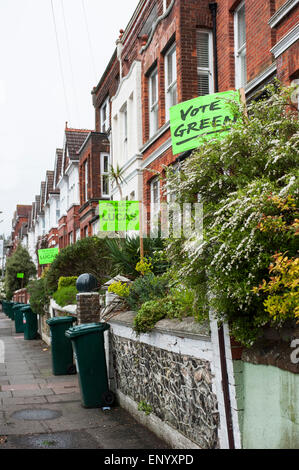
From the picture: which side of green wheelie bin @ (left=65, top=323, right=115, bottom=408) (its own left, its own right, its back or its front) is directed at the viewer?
left

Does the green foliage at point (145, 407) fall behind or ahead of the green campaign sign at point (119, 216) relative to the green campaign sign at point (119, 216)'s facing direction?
ahead

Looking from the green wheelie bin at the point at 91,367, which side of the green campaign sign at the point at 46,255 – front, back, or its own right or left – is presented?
front

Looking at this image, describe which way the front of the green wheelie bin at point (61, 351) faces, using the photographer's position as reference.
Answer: facing to the left of the viewer

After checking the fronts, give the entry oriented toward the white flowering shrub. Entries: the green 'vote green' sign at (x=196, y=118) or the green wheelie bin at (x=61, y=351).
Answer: the green 'vote green' sign

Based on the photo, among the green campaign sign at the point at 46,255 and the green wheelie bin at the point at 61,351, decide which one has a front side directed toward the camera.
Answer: the green campaign sign

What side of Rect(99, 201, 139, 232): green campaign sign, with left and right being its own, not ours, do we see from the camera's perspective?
front

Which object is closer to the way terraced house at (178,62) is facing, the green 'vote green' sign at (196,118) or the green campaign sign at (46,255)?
the green 'vote green' sign

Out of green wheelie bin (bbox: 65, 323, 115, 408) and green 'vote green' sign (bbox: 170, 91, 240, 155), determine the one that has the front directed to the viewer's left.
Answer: the green wheelie bin

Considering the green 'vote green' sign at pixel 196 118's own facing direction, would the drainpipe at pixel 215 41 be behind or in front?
behind

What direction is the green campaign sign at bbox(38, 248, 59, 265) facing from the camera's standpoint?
toward the camera
